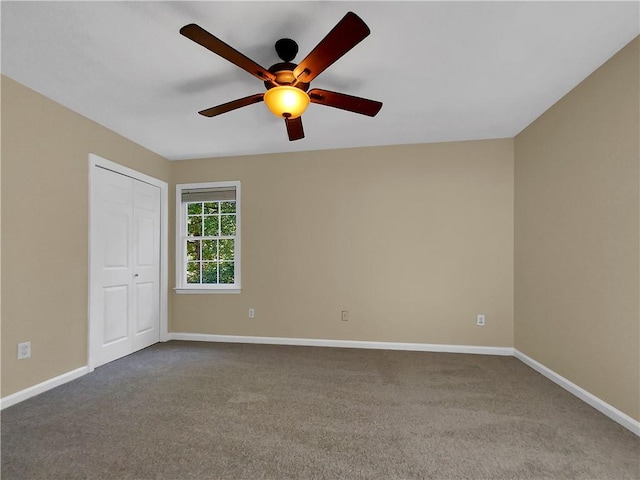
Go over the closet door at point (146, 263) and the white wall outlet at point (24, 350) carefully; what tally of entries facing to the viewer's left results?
0

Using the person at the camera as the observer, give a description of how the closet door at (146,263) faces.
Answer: facing the viewer and to the right of the viewer

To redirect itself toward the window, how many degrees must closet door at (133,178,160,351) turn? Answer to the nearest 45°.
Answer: approximately 45° to its left

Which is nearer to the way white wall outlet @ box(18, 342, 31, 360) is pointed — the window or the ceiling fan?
the ceiling fan

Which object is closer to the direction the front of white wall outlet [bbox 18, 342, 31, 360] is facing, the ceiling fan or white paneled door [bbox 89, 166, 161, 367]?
the ceiling fan

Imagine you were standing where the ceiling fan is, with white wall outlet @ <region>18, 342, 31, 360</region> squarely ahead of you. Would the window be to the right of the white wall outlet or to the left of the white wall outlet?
right

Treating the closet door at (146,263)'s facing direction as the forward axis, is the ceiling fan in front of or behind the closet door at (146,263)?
in front

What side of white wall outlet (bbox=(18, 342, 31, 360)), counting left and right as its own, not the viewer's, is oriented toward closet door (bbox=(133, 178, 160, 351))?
left

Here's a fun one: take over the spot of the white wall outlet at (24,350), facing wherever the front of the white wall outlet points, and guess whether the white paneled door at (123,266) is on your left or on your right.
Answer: on your left

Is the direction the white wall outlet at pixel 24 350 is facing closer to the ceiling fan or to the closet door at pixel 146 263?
the ceiling fan

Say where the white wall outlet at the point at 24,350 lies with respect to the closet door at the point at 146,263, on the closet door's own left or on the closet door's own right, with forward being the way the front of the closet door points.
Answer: on the closet door's own right

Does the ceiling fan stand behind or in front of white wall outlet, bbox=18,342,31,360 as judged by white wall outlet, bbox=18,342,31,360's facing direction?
in front

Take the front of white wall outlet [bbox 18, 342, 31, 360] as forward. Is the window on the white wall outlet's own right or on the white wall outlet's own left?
on the white wall outlet's own left
